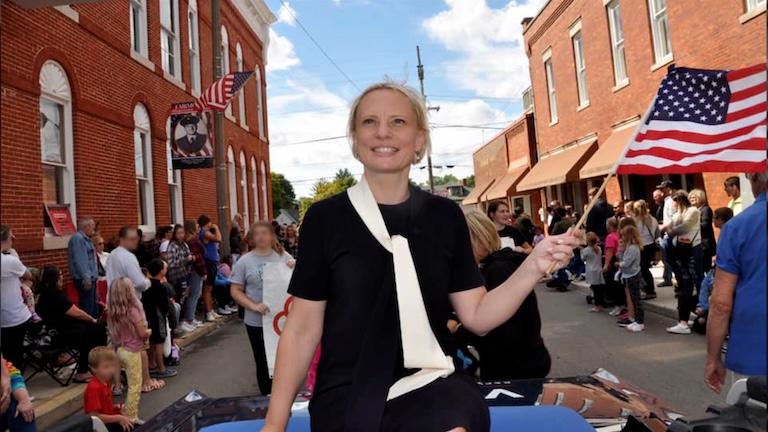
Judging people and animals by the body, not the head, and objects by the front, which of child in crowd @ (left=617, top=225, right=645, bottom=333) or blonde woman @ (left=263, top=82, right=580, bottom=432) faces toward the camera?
the blonde woman

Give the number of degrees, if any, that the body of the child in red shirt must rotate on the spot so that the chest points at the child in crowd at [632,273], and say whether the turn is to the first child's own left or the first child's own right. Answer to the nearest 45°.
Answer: approximately 45° to the first child's own left

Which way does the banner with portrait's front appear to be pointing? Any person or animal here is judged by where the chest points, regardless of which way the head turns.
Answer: toward the camera

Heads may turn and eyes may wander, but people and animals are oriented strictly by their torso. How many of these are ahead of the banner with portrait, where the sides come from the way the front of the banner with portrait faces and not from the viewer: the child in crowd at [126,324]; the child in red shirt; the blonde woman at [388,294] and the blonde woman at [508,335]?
4

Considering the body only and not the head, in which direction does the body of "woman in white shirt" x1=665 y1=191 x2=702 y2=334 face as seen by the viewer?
to the viewer's left

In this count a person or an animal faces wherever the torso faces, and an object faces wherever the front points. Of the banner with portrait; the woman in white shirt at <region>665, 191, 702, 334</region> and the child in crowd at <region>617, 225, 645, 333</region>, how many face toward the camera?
1

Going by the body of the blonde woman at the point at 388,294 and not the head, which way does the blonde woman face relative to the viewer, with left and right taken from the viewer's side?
facing the viewer

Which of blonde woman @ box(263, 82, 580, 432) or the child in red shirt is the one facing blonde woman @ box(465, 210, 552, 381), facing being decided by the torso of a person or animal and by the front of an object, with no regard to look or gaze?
the child in red shirt

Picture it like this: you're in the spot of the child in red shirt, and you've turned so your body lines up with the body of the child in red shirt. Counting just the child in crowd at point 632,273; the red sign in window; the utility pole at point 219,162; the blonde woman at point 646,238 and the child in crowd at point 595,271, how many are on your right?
0

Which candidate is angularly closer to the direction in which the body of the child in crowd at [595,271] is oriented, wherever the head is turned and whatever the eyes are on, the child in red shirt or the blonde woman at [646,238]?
the child in red shirt

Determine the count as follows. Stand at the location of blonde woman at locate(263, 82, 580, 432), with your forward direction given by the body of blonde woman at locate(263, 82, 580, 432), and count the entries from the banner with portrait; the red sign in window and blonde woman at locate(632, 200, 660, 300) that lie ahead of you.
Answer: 0

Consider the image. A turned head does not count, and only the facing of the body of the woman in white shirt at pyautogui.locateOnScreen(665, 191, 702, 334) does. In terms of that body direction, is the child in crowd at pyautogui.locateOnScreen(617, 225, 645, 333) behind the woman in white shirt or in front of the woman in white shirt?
in front

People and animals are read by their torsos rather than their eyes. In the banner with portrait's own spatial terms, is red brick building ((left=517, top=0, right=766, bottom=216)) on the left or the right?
on its left

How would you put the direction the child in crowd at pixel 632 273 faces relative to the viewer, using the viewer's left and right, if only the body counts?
facing to the left of the viewer

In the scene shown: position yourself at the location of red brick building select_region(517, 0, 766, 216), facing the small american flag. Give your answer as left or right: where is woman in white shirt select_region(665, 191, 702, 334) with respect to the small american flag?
left

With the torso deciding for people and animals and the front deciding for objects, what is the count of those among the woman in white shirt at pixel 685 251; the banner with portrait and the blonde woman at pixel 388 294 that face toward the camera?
2

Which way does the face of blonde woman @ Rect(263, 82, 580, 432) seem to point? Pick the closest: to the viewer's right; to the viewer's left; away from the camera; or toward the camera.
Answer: toward the camera

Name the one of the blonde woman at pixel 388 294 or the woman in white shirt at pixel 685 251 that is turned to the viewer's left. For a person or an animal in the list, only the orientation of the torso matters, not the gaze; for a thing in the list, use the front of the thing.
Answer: the woman in white shirt

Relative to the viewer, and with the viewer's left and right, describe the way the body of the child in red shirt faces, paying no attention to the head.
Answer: facing the viewer and to the right of the viewer
